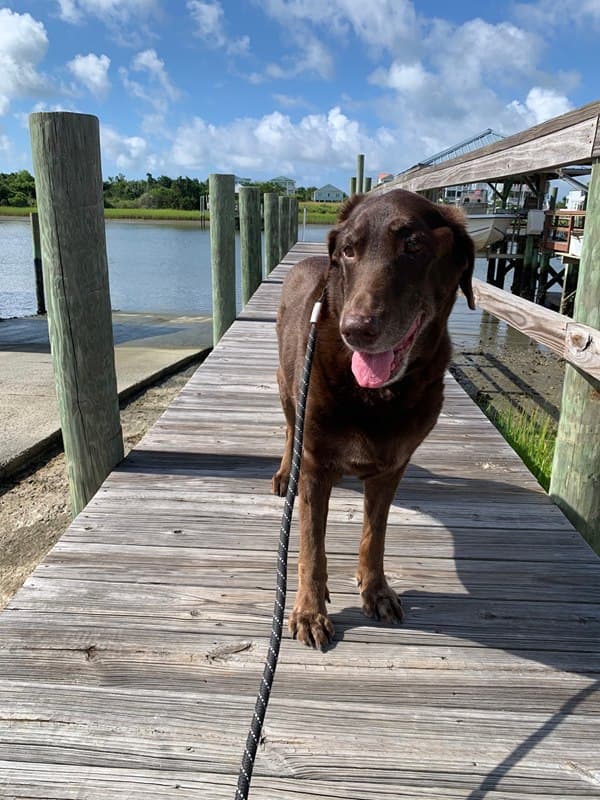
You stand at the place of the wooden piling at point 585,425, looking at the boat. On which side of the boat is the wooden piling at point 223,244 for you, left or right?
left

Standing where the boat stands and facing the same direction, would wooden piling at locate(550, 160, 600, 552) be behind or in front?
in front

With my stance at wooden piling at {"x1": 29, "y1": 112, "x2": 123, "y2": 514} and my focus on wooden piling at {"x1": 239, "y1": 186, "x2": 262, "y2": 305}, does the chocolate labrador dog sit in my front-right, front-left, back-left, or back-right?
back-right
